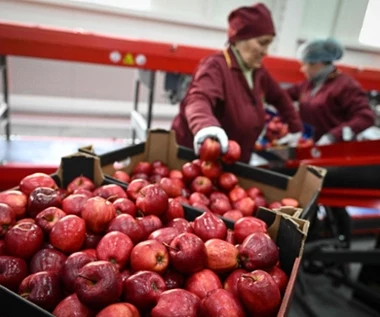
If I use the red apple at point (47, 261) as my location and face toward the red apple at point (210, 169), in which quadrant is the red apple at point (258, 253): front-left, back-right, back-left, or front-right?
front-right

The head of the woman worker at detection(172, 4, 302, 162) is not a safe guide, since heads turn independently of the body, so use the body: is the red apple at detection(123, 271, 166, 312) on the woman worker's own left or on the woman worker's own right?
on the woman worker's own right

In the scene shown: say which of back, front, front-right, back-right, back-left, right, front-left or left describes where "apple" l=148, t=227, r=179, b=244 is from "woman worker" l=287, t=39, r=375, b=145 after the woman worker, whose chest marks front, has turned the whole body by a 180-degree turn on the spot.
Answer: back-right

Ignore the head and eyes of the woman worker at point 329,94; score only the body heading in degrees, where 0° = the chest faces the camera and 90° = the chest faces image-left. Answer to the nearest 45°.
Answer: approximately 45°

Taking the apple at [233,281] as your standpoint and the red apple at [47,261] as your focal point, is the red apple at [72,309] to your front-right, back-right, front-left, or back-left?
front-left

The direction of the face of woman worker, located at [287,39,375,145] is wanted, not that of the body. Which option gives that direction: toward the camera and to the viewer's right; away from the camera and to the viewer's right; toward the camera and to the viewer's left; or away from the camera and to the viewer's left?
toward the camera and to the viewer's left

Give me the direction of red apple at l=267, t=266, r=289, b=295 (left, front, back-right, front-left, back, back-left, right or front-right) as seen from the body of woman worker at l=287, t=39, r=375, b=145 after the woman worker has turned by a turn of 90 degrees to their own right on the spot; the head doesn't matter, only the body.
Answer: back-left

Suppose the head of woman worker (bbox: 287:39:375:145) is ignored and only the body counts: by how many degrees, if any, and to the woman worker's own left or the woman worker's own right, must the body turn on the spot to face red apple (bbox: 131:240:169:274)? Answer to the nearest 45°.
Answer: approximately 45° to the woman worker's own left

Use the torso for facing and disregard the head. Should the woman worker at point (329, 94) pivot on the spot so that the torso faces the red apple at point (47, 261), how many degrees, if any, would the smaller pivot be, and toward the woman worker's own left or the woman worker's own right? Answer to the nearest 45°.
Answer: approximately 45° to the woman worker's own left

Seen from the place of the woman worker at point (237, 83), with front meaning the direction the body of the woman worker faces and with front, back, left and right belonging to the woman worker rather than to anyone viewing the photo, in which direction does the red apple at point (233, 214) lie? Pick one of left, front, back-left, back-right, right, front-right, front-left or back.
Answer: front-right

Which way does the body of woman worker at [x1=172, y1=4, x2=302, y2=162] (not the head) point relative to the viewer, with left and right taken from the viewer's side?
facing the viewer and to the right of the viewer

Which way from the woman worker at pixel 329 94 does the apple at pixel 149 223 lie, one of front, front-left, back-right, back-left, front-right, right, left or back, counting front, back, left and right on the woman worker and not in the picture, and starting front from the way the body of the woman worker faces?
front-left

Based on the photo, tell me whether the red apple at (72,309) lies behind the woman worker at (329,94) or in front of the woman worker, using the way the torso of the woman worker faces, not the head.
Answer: in front

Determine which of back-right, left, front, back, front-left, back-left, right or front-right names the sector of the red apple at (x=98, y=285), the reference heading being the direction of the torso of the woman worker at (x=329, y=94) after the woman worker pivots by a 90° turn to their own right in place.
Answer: back-left

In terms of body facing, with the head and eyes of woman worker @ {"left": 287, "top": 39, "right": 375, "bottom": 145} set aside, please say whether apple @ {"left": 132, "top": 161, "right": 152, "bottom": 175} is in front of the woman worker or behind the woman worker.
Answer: in front

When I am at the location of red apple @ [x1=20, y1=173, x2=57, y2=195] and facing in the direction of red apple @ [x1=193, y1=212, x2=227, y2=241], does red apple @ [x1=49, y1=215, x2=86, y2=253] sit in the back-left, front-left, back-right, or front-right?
front-right

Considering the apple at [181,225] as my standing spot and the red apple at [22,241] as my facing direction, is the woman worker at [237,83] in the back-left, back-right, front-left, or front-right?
back-right

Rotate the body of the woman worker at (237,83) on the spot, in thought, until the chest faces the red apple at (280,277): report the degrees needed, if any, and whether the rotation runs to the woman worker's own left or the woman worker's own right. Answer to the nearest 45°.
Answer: approximately 45° to the woman worker's own right

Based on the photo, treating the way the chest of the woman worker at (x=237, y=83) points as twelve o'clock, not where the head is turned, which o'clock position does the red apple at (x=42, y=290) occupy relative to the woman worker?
The red apple is roughly at 2 o'clock from the woman worker.
